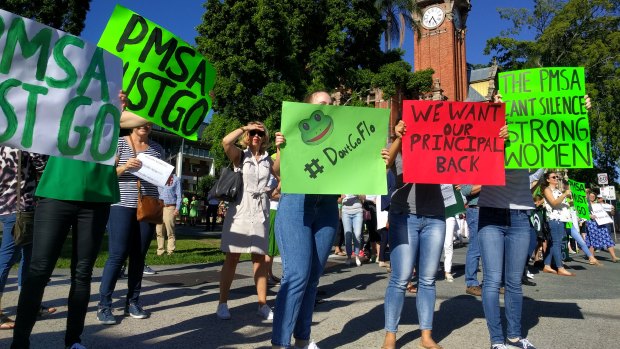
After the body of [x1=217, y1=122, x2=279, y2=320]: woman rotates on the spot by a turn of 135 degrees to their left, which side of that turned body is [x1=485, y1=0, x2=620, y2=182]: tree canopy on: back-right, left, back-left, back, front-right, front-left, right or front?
front

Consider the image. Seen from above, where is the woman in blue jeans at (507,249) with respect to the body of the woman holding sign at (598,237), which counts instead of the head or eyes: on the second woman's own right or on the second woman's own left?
on the second woman's own right

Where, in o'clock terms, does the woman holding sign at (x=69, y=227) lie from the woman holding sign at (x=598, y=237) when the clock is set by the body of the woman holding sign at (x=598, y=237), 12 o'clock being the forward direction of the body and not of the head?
the woman holding sign at (x=69, y=227) is roughly at 2 o'clock from the woman holding sign at (x=598, y=237).

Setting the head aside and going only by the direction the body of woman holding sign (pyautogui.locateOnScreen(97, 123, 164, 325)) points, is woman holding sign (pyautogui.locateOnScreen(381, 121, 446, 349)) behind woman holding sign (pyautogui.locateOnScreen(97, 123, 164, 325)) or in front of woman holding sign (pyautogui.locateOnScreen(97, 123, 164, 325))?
in front

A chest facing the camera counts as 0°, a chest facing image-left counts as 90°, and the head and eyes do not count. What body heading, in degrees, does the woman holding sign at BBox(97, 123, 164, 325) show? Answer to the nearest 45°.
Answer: approximately 315°

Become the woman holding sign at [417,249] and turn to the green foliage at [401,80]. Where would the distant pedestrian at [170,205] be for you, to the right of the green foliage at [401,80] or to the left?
left
